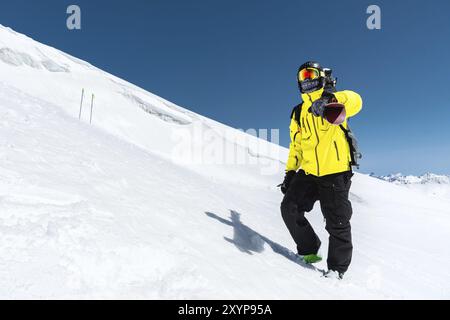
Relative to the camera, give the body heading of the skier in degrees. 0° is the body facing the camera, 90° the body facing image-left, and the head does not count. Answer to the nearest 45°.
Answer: approximately 45°
